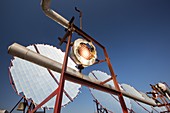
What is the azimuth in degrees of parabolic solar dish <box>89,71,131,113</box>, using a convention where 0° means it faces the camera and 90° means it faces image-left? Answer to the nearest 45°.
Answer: approximately 315°
